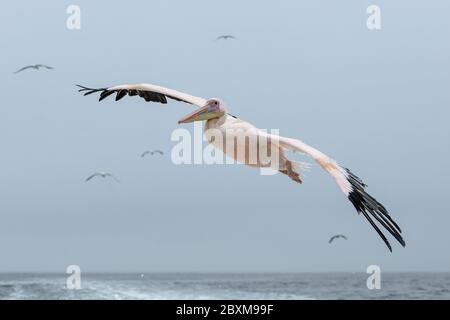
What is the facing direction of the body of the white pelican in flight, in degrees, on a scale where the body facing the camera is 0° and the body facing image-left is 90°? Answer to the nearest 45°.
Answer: approximately 45°
